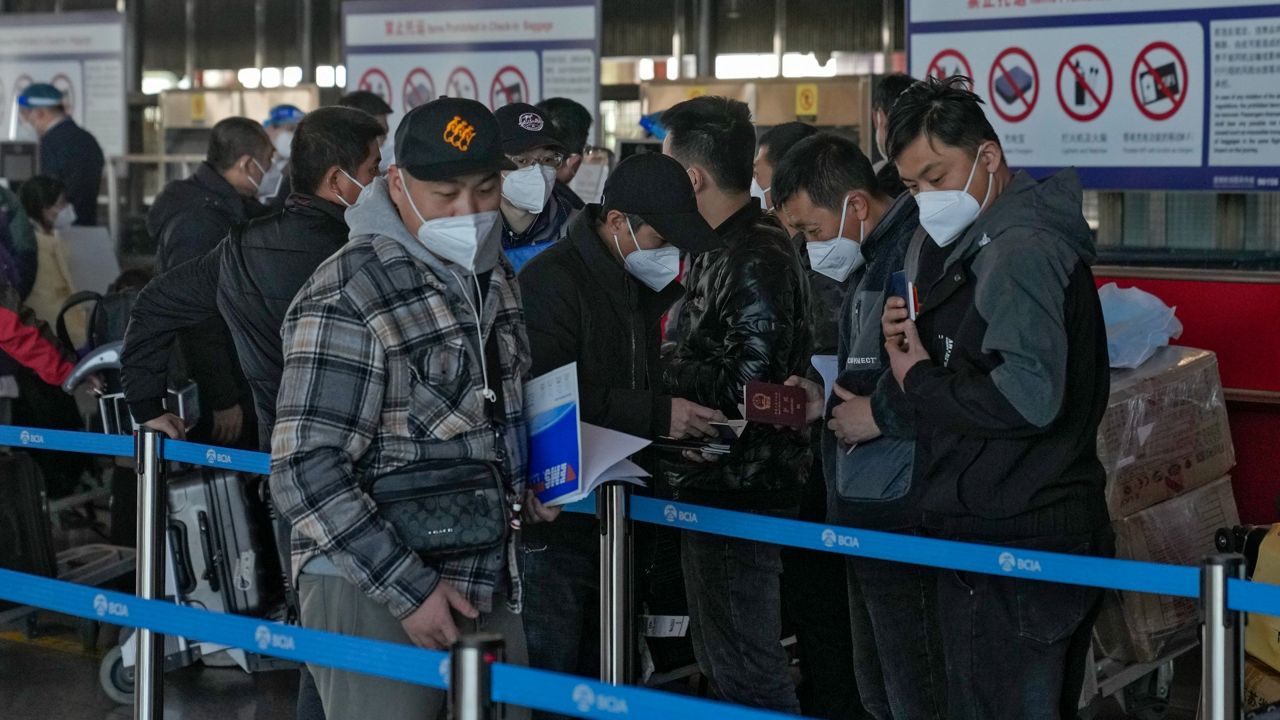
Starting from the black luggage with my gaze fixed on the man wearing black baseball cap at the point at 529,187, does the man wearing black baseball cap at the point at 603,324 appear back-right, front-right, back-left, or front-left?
front-right

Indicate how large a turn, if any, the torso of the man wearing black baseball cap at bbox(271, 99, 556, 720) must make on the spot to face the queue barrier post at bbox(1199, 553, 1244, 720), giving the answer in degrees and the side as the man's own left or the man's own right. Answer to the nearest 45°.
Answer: approximately 45° to the man's own left

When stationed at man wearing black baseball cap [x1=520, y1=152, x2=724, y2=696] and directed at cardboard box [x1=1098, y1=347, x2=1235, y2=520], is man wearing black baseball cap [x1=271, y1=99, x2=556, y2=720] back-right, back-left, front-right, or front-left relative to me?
back-right

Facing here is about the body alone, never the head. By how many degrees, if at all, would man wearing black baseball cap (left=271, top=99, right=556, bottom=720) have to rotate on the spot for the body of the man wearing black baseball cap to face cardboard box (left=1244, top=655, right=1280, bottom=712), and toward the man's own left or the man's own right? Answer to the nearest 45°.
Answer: approximately 90° to the man's own left

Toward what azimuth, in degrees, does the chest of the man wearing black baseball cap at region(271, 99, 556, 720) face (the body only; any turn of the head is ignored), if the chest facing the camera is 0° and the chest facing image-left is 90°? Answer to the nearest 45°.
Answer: approximately 315°

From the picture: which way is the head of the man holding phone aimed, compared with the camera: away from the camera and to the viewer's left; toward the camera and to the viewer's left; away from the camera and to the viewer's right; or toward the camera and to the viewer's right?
toward the camera and to the viewer's left

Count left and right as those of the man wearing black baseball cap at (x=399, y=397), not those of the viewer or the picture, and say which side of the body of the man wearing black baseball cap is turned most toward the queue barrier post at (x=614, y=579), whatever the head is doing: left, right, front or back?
left

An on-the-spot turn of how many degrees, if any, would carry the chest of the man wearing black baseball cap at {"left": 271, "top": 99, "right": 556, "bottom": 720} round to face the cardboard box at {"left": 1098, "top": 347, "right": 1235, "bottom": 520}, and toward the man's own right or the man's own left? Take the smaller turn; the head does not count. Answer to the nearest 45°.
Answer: approximately 90° to the man's own left

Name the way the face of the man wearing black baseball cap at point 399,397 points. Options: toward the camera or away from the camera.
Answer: toward the camera
